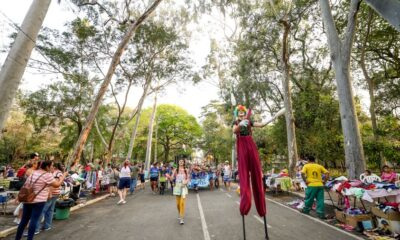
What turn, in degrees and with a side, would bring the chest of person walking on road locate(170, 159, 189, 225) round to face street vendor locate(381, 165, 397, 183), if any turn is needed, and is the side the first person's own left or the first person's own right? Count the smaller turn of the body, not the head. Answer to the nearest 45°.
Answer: approximately 90° to the first person's own left

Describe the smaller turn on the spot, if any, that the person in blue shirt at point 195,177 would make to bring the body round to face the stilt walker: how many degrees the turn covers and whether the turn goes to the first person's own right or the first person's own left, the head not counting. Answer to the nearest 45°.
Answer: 0° — they already face them

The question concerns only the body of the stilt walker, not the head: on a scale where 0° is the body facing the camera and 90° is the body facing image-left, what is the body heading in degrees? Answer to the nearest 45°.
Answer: approximately 0°

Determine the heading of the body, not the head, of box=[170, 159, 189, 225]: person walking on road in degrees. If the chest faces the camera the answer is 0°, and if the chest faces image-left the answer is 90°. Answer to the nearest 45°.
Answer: approximately 0°

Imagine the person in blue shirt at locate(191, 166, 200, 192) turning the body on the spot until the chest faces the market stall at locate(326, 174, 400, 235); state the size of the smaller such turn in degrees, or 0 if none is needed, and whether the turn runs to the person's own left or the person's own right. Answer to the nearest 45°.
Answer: approximately 45° to the person's own left
